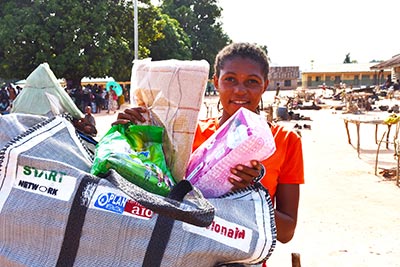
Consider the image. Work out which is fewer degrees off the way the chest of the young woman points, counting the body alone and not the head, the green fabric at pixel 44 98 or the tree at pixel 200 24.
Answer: the green fabric

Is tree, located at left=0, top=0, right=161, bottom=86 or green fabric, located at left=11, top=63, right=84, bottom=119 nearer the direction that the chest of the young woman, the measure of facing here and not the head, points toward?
the green fabric

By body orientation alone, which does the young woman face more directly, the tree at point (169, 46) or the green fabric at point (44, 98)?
the green fabric

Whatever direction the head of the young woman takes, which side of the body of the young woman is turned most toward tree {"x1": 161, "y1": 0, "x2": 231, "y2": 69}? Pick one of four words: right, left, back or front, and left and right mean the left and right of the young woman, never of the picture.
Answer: back

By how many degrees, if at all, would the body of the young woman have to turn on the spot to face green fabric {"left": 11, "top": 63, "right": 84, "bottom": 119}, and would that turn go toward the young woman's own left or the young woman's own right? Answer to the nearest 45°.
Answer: approximately 90° to the young woman's own right

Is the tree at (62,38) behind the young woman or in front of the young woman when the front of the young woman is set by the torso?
behind

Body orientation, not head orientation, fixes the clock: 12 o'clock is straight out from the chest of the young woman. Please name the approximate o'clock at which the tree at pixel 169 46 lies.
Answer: The tree is roughly at 6 o'clock from the young woman.

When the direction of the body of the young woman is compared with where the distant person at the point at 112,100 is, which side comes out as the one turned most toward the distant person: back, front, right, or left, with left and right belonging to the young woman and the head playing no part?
back

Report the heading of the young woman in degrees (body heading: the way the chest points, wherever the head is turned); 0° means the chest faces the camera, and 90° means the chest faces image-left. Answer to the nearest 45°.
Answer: approximately 0°
